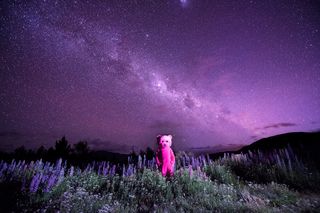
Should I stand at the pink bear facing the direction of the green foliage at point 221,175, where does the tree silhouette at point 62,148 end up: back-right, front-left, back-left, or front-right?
back-left

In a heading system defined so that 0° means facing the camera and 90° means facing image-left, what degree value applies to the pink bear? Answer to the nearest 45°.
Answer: approximately 0°

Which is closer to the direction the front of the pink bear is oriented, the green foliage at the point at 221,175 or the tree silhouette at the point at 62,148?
the green foliage

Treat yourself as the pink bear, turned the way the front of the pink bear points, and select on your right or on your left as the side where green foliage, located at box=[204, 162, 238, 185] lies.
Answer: on your left

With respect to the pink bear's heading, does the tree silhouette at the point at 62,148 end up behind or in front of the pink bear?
behind
